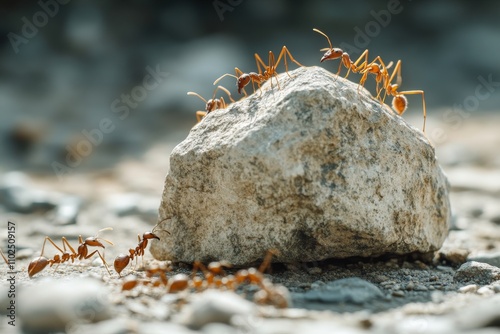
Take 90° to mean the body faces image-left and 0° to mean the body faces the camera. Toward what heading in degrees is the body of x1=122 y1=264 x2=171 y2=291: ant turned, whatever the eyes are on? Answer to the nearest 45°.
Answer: approximately 270°

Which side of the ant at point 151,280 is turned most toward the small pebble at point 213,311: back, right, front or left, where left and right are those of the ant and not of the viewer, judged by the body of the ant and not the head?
right

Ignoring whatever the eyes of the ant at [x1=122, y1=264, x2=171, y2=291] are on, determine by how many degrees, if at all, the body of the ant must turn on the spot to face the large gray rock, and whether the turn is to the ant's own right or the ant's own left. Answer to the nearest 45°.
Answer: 0° — it already faces it

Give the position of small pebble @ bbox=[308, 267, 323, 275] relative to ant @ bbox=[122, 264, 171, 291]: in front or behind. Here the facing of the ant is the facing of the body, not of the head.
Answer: in front

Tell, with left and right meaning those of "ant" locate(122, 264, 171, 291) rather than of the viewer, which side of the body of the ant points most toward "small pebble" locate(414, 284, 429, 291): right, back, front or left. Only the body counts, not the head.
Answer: front

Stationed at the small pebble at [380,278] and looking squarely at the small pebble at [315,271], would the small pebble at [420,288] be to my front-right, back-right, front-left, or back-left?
back-left

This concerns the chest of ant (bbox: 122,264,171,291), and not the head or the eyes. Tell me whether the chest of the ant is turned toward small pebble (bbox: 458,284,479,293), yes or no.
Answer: yes

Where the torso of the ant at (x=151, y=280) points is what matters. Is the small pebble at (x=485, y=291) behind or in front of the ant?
in front

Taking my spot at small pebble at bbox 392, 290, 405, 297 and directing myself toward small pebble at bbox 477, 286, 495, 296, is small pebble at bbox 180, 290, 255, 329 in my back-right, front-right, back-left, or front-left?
back-right
